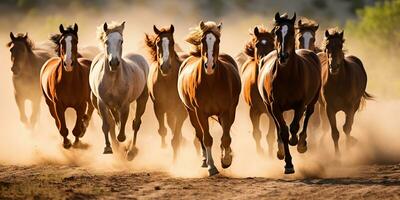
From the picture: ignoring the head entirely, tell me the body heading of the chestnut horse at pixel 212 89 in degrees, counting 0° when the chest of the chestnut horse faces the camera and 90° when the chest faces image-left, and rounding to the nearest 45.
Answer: approximately 0°

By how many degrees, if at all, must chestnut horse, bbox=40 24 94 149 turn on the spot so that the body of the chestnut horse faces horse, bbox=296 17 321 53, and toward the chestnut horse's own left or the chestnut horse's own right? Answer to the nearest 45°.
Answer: approximately 90° to the chestnut horse's own left

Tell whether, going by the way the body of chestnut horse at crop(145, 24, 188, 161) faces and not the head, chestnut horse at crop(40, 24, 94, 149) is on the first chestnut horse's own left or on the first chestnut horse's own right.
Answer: on the first chestnut horse's own right

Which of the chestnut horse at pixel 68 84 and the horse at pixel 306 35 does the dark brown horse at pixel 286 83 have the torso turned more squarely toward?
the chestnut horse

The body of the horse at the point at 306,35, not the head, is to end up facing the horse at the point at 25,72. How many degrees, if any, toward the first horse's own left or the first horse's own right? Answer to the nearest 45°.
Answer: approximately 90° to the first horse's own right
